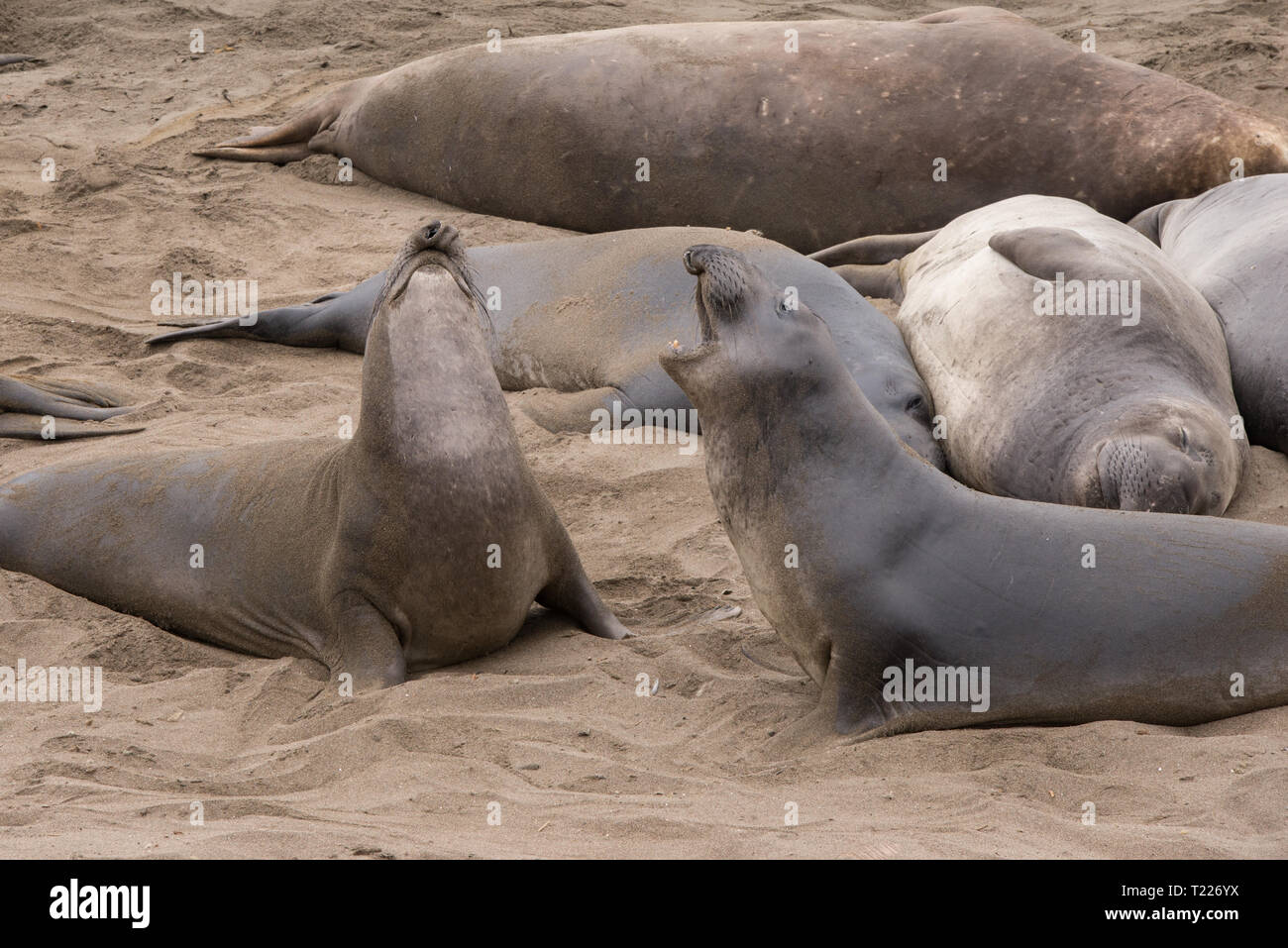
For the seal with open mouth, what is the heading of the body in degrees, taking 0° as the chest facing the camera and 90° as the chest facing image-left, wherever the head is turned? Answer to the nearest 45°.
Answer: approximately 90°

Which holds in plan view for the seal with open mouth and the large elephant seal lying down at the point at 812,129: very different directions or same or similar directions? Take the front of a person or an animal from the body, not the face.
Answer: very different directions

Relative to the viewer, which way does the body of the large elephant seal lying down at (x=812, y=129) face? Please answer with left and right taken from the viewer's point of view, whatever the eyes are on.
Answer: facing to the right of the viewer

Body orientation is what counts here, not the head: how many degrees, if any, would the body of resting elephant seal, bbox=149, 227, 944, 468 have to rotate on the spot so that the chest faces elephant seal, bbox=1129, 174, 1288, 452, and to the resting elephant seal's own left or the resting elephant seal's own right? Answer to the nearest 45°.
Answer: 0° — it already faces it

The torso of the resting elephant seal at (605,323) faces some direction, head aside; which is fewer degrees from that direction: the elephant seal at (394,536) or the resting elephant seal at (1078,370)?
the resting elephant seal

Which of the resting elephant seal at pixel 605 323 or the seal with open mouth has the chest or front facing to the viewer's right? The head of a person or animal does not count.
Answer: the resting elephant seal

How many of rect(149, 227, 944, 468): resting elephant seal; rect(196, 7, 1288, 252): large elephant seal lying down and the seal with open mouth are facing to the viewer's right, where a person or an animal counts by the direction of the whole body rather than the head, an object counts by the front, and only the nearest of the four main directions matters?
2

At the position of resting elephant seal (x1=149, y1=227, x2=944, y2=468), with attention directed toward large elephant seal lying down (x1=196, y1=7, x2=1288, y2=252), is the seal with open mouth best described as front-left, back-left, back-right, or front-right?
back-right

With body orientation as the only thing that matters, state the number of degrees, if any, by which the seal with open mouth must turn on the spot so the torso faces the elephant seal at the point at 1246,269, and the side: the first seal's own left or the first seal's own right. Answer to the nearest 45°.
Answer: approximately 90° to the first seal's own right

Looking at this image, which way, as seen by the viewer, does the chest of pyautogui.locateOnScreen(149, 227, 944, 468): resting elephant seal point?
to the viewer's right

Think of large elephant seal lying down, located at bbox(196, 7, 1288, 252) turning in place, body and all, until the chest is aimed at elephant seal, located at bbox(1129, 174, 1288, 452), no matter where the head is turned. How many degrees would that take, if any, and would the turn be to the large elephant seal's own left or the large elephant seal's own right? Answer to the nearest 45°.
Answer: approximately 45° to the large elephant seal's own right

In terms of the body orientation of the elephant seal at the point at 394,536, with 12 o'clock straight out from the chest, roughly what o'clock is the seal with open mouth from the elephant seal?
The seal with open mouth is roughly at 12 o'clock from the elephant seal.

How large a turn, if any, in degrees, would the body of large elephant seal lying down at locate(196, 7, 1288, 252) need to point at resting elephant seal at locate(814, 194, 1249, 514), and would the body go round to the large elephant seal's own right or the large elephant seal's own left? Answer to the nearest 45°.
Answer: approximately 90° to the large elephant seal's own right

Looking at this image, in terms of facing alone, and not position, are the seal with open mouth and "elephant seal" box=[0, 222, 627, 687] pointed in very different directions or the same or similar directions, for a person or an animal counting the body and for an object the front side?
very different directions

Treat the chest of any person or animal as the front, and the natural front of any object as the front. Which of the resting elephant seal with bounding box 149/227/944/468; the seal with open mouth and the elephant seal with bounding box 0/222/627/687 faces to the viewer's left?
the seal with open mouth
